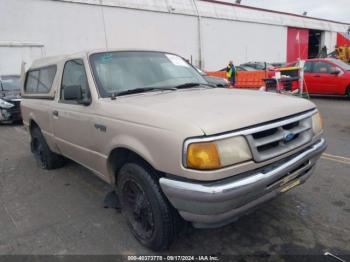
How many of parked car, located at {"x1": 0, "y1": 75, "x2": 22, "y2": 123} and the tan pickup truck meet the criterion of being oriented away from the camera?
0

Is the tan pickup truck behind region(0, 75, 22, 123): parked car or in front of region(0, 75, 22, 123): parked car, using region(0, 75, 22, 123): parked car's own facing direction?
in front

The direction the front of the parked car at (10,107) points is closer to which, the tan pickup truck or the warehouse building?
the tan pickup truck

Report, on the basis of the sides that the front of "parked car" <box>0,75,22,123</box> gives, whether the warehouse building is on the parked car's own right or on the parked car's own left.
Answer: on the parked car's own left

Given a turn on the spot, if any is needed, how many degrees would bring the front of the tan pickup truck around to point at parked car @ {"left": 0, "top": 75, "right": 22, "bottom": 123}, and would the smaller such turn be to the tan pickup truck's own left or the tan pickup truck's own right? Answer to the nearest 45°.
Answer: approximately 180°

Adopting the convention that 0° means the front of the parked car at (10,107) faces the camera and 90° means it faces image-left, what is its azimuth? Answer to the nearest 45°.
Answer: approximately 315°
